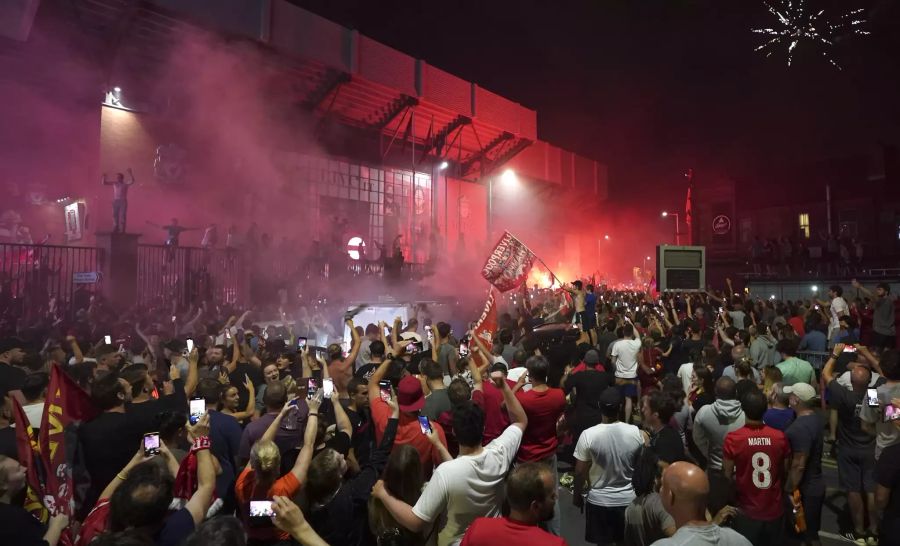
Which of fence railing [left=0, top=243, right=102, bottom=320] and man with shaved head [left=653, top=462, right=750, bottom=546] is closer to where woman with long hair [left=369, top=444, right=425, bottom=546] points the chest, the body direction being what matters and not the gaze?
the fence railing

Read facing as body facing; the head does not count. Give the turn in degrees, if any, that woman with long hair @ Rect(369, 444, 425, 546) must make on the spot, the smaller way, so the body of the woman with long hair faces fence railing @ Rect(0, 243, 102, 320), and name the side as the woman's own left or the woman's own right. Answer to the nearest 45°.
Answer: approximately 45° to the woman's own left

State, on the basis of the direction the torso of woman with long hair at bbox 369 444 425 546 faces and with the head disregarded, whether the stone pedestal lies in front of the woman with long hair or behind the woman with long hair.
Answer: in front

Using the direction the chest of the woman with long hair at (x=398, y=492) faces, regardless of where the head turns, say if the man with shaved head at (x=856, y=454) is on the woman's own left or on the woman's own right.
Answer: on the woman's own right

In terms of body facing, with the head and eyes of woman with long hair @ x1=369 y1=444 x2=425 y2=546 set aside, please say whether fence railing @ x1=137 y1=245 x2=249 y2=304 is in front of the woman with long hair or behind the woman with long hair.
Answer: in front

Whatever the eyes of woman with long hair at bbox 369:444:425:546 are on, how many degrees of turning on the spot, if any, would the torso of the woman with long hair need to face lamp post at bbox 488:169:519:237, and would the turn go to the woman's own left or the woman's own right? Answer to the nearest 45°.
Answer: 0° — they already face it

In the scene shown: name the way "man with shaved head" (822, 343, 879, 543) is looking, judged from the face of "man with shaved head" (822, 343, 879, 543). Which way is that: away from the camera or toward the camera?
away from the camera

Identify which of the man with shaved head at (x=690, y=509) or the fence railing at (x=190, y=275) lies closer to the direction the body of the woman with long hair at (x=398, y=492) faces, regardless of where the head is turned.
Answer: the fence railing

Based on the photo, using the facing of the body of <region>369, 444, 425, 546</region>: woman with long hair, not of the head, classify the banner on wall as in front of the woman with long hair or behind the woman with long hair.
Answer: in front

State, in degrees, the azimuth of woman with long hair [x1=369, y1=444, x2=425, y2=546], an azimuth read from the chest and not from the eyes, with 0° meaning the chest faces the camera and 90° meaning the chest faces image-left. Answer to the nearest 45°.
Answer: approximately 180°

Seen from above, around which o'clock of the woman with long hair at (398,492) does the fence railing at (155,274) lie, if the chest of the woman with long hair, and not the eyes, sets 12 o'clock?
The fence railing is roughly at 11 o'clock from the woman with long hair.
